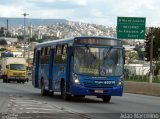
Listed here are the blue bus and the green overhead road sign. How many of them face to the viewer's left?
0

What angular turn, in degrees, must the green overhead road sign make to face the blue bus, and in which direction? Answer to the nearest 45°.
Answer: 0° — it already faces it

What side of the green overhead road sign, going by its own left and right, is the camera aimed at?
front

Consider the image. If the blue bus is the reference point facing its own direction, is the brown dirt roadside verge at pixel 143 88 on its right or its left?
on its left

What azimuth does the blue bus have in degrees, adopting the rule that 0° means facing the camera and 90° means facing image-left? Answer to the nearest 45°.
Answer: approximately 315°
